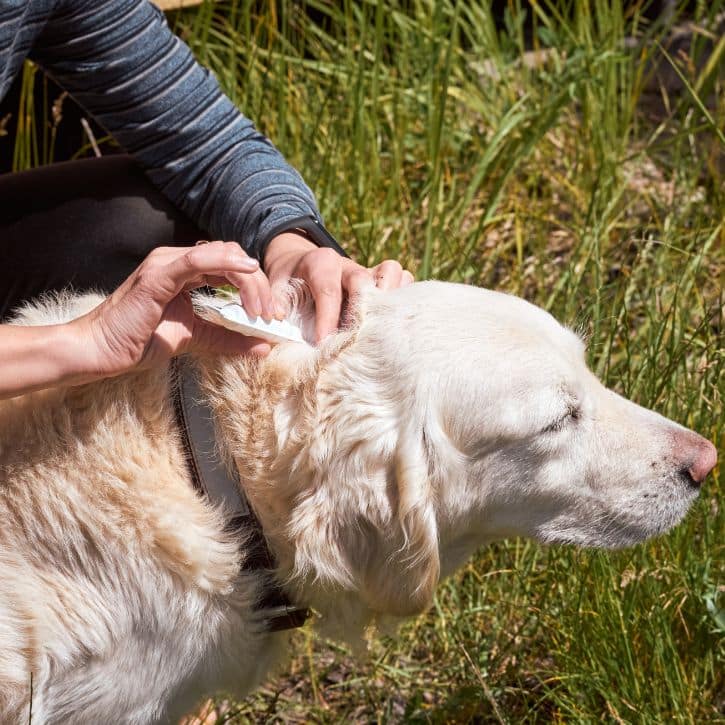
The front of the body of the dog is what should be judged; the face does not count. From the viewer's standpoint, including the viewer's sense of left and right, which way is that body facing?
facing to the right of the viewer
